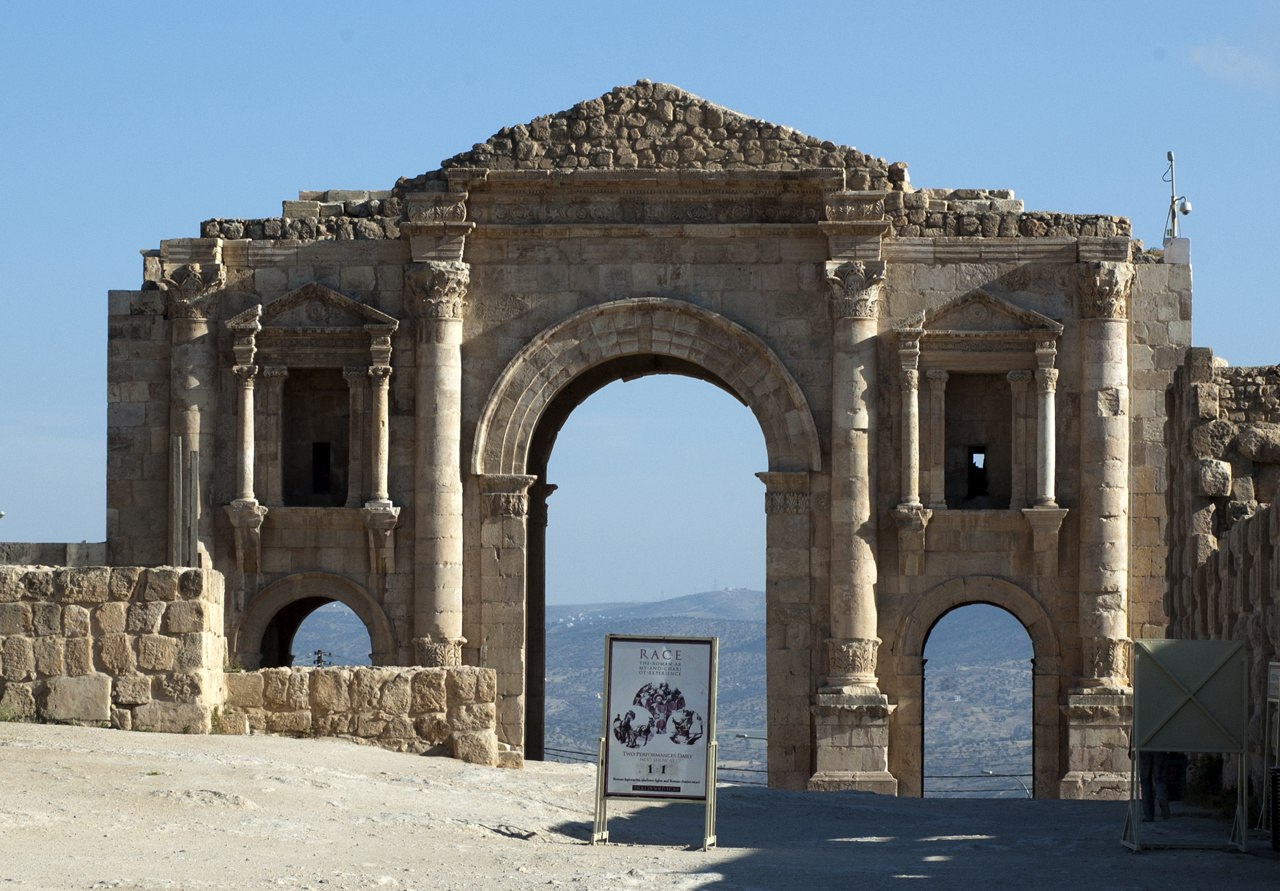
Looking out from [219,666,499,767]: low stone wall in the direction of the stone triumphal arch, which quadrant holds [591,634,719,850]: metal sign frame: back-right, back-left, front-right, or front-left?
back-right

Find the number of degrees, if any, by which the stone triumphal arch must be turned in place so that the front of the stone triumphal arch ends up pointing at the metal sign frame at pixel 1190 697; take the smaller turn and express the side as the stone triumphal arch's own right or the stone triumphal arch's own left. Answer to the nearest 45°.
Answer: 0° — it already faces it

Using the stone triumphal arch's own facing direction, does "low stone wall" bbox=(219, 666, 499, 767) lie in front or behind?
in front

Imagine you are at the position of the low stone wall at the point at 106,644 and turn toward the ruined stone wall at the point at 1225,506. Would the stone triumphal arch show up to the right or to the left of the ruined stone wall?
left

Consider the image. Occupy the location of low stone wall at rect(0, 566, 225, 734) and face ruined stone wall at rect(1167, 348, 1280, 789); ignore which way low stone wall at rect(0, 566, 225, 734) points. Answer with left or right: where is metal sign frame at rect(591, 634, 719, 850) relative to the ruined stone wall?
right

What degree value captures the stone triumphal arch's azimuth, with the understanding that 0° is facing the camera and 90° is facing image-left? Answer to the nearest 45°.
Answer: approximately 0°

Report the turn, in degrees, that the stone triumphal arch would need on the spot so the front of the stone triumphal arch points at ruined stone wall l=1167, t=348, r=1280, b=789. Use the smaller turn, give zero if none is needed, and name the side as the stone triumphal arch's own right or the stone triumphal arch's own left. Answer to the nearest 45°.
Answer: approximately 45° to the stone triumphal arch's own left

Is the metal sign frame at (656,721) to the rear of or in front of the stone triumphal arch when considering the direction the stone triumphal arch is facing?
in front
